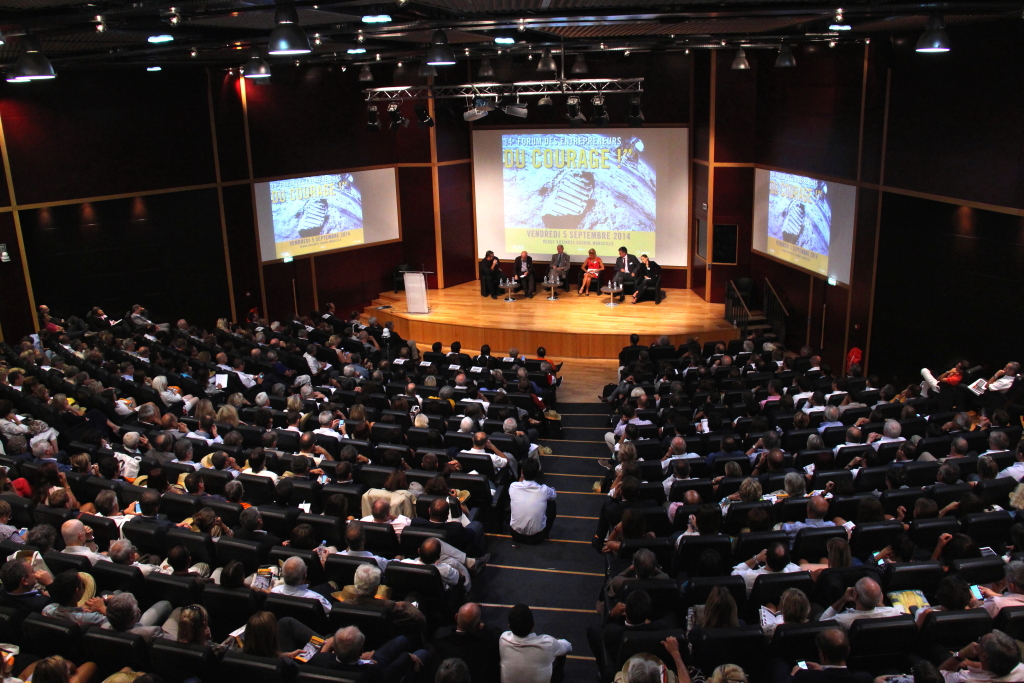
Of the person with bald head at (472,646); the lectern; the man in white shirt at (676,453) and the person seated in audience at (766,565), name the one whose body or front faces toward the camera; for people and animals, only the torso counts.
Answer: the lectern

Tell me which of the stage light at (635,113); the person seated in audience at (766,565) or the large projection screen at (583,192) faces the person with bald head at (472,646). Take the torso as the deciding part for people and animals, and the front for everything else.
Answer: the large projection screen

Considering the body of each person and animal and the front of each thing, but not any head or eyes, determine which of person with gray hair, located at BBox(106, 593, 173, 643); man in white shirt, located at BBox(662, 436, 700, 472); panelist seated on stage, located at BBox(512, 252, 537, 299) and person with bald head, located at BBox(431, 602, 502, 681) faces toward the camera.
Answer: the panelist seated on stage

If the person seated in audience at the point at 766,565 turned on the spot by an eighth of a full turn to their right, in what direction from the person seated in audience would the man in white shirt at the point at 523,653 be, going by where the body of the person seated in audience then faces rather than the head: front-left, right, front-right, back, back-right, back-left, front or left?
back

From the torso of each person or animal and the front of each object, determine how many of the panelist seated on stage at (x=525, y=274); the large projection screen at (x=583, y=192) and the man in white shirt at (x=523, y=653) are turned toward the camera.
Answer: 2

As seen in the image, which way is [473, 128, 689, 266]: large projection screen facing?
toward the camera

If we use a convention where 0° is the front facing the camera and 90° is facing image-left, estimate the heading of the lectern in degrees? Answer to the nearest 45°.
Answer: approximately 0°

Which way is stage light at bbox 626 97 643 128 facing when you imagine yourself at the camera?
facing away from the viewer

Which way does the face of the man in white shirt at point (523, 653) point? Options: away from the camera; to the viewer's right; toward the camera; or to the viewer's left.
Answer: away from the camera

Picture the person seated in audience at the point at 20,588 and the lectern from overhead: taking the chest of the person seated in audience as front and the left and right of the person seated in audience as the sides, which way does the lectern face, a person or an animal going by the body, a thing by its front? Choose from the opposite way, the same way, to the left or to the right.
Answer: the opposite way

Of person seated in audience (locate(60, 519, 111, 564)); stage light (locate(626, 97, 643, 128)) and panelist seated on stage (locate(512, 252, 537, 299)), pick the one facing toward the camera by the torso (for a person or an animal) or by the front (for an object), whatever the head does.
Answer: the panelist seated on stage

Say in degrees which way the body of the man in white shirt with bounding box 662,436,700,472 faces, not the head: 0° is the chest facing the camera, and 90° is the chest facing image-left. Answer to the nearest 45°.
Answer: approximately 180°

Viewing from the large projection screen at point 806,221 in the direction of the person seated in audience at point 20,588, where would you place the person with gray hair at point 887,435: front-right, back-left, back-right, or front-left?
front-left

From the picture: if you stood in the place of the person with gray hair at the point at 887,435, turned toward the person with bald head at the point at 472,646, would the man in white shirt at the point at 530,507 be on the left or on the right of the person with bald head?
right

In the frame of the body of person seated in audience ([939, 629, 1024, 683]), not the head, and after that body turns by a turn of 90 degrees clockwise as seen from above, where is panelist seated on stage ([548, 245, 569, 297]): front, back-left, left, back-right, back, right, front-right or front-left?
left

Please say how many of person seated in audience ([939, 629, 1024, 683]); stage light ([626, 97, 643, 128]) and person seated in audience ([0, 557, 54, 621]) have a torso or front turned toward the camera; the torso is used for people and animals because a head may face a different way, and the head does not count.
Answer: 0

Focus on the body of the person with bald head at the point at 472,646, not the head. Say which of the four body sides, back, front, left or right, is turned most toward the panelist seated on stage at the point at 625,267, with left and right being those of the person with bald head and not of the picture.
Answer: front

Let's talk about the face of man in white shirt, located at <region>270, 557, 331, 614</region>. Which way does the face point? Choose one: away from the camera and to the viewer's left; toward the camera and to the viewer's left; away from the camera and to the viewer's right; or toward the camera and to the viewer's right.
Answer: away from the camera and to the viewer's right

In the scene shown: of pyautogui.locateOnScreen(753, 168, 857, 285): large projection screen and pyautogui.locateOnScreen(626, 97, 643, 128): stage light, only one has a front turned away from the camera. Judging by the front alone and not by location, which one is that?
the stage light

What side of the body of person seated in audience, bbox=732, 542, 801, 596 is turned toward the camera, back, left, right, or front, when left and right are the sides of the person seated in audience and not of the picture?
back

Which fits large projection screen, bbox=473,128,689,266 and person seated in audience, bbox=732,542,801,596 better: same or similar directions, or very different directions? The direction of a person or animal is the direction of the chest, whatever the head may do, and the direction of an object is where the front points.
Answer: very different directions

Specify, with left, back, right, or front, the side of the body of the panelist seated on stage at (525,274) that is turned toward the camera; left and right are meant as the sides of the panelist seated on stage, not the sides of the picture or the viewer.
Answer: front

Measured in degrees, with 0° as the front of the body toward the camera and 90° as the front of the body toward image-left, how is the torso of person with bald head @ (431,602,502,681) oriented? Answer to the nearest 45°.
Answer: approximately 180°
